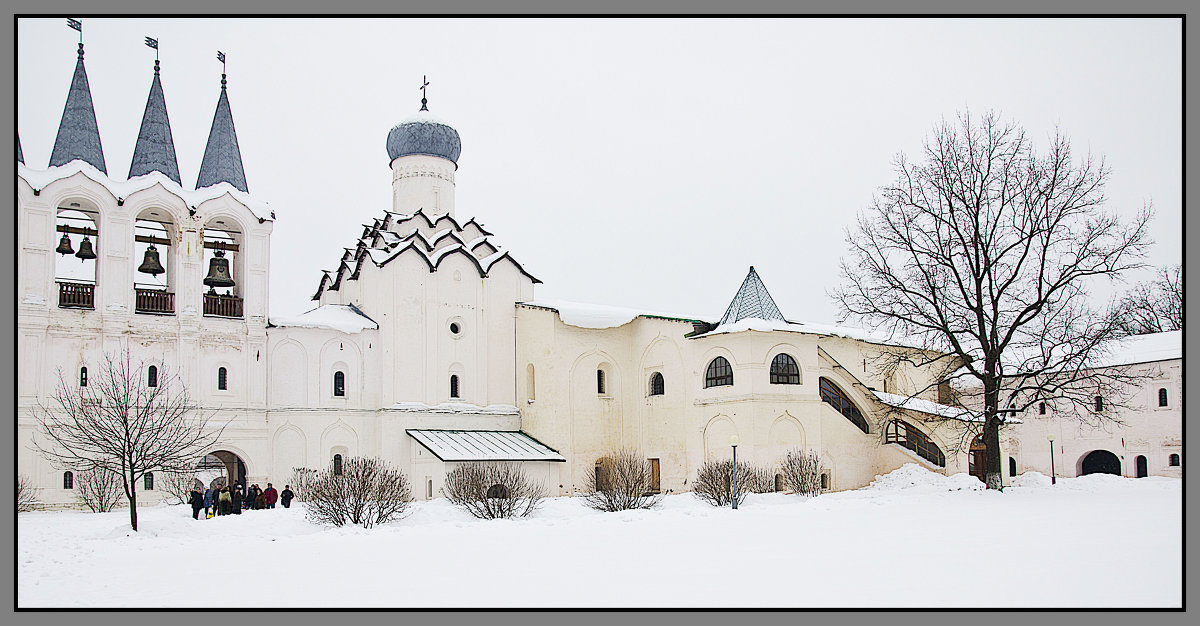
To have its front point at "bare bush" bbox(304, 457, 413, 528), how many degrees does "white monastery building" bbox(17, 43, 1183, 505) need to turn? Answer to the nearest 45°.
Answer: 0° — it already faces it

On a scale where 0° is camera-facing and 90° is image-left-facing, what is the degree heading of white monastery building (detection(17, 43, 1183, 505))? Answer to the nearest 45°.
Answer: approximately 0°
